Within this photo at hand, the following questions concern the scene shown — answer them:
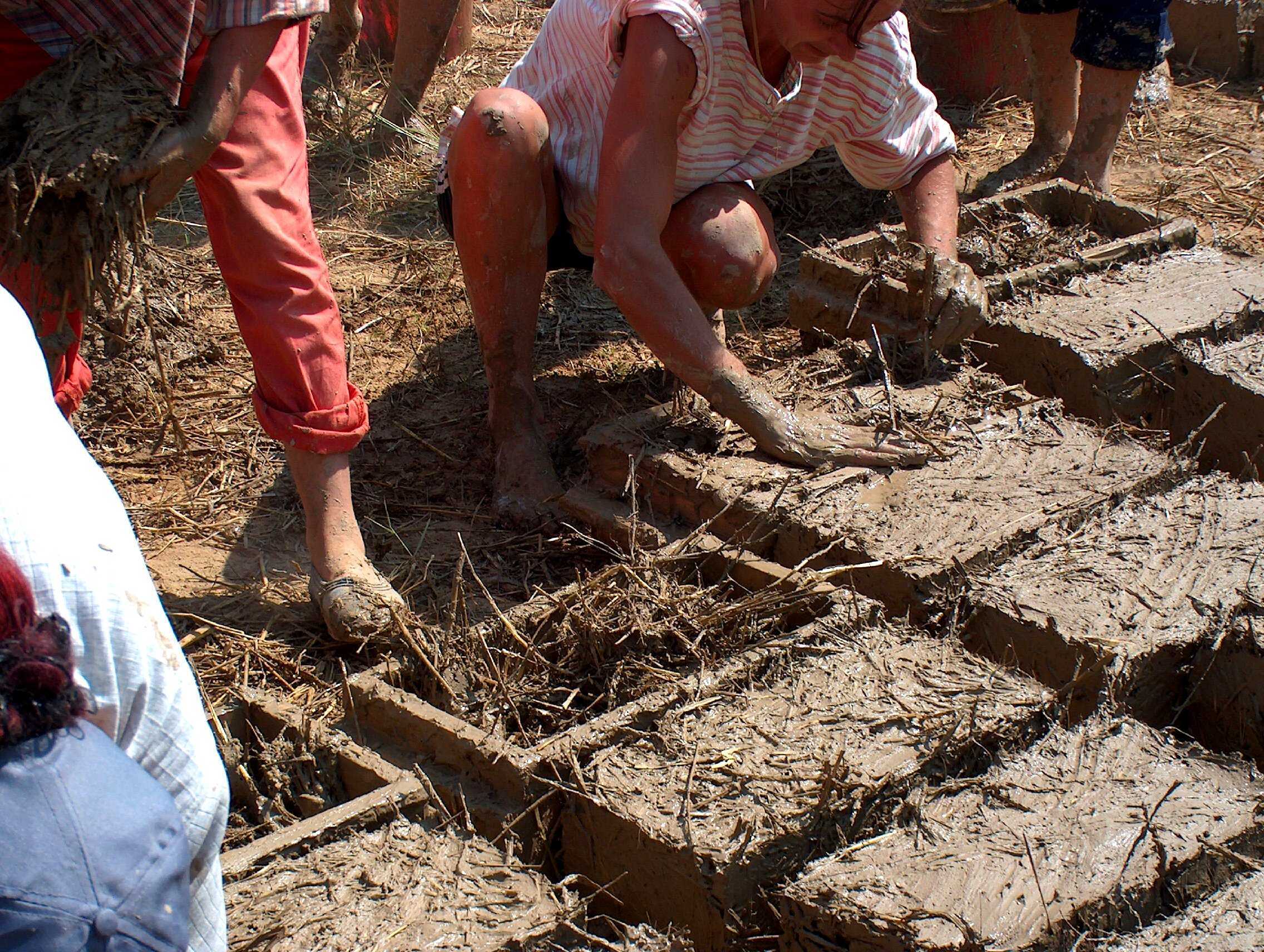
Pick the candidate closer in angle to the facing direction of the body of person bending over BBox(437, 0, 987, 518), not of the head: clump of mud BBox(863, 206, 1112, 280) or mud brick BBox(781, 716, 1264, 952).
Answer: the mud brick

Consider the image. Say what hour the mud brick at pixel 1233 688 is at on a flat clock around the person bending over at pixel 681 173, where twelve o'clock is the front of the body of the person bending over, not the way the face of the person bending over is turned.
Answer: The mud brick is roughly at 12 o'clock from the person bending over.

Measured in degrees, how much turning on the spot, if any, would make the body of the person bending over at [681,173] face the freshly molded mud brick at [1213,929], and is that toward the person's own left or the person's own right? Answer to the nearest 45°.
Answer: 0° — they already face it

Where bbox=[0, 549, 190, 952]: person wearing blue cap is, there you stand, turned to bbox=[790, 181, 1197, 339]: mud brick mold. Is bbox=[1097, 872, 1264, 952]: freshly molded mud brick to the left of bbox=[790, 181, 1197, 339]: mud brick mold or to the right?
right

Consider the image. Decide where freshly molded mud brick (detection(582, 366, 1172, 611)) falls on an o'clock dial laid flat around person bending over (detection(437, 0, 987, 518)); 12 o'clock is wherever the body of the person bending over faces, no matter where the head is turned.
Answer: The freshly molded mud brick is roughly at 12 o'clock from the person bending over.

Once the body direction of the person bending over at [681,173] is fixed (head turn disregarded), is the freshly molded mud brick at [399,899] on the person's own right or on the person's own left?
on the person's own right

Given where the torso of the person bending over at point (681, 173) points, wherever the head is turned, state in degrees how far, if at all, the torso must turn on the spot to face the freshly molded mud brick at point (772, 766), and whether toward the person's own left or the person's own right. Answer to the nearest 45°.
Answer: approximately 45° to the person's own right

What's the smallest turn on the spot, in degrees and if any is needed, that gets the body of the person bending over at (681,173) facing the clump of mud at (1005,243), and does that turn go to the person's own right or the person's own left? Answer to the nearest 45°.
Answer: approximately 90° to the person's own left

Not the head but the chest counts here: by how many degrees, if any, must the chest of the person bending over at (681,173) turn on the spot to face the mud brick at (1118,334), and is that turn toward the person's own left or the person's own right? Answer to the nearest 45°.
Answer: approximately 45° to the person's own left

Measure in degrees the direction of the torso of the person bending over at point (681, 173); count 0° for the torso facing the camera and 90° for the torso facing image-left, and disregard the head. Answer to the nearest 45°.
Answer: approximately 315°

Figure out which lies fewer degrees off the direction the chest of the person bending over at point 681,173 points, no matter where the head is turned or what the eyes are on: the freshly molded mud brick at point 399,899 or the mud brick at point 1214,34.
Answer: the freshly molded mud brick

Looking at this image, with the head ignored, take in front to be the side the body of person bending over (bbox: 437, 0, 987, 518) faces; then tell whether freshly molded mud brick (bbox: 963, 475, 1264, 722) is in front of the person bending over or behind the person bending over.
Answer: in front

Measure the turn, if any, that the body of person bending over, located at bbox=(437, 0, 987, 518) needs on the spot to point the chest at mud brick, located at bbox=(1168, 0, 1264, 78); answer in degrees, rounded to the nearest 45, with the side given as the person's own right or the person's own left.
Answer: approximately 90° to the person's own left
